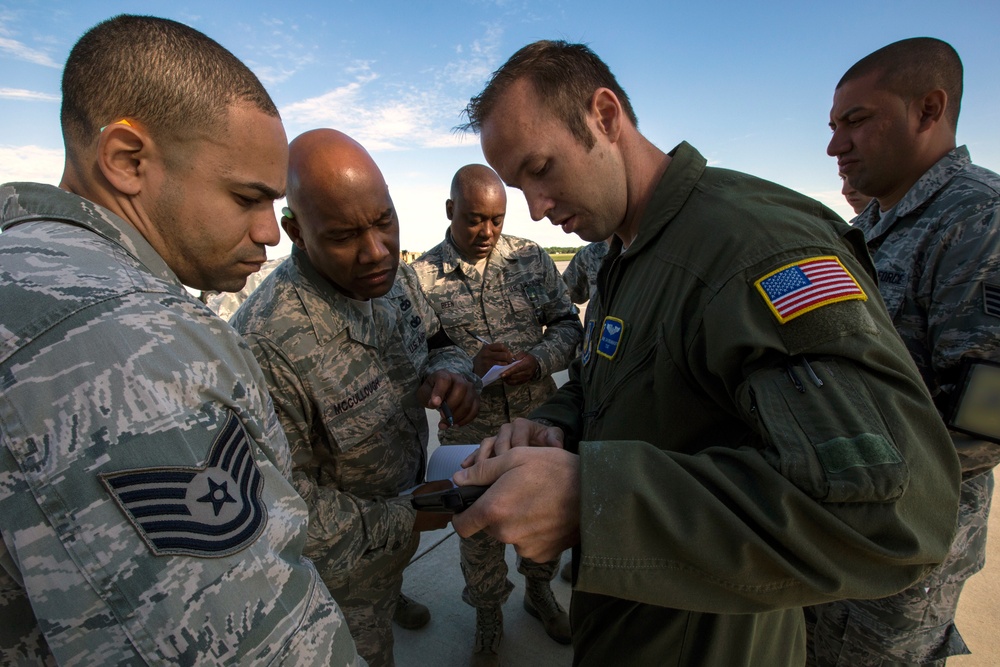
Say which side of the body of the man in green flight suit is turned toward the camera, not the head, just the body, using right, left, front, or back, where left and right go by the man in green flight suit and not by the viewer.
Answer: left

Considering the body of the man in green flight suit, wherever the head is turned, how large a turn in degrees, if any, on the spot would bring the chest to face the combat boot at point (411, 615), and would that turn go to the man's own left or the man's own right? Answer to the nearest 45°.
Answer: approximately 45° to the man's own right
